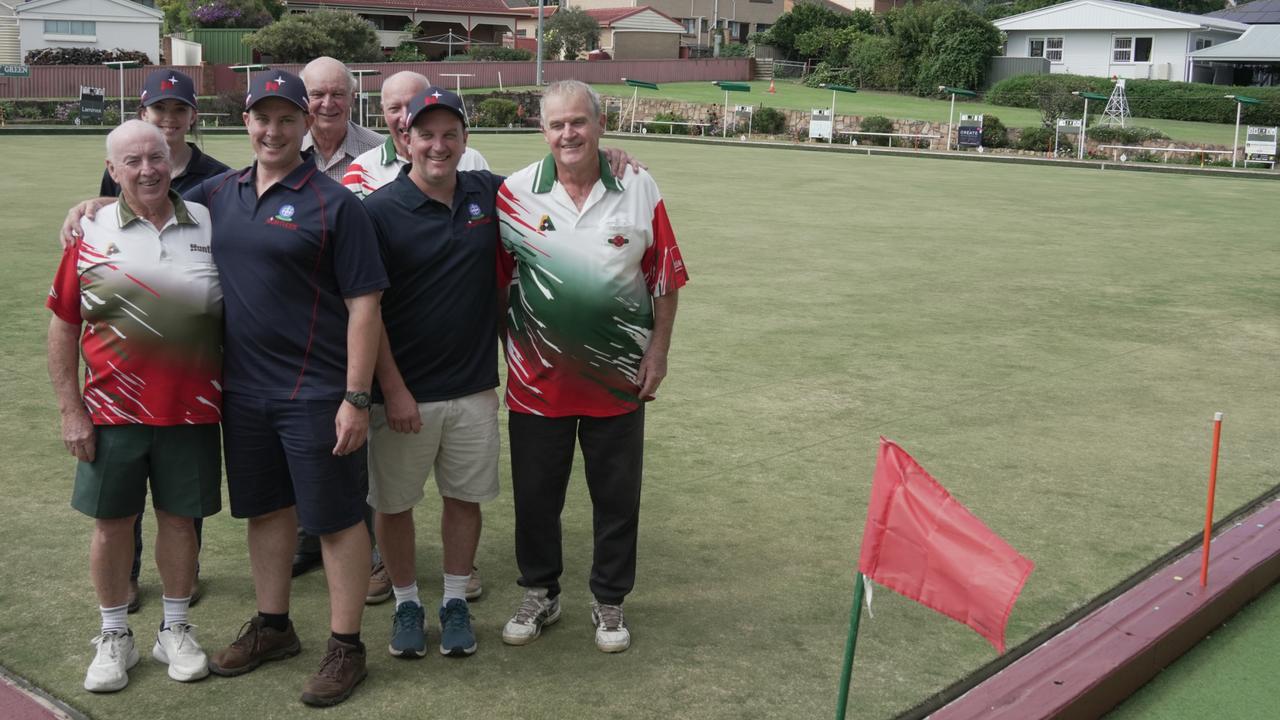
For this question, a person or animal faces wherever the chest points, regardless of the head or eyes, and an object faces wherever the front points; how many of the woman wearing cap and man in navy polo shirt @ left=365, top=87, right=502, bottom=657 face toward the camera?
2

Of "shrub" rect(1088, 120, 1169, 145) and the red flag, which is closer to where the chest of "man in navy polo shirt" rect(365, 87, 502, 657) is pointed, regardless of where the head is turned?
the red flag

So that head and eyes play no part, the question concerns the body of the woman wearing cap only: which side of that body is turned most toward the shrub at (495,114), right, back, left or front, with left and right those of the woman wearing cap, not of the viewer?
back

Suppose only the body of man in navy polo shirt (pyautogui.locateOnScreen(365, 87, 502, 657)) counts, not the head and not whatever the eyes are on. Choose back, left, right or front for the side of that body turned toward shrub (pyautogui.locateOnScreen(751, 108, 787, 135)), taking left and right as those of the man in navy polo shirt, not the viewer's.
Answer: back

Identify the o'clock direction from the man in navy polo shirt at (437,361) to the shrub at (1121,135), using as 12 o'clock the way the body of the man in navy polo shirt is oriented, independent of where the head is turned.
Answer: The shrub is roughly at 7 o'clock from the man in navy polo shirt.

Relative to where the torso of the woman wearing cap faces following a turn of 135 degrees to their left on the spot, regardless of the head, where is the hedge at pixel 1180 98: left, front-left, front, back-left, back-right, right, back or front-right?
front

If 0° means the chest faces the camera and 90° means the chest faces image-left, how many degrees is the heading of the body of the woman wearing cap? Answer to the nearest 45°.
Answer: approximately 0°

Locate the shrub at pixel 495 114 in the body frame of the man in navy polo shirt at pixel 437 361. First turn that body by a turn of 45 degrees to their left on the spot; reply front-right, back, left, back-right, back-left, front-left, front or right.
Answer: back-left

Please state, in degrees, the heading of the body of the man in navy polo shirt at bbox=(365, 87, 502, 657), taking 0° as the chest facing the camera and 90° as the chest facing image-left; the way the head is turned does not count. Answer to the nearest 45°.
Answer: approximately 0°
